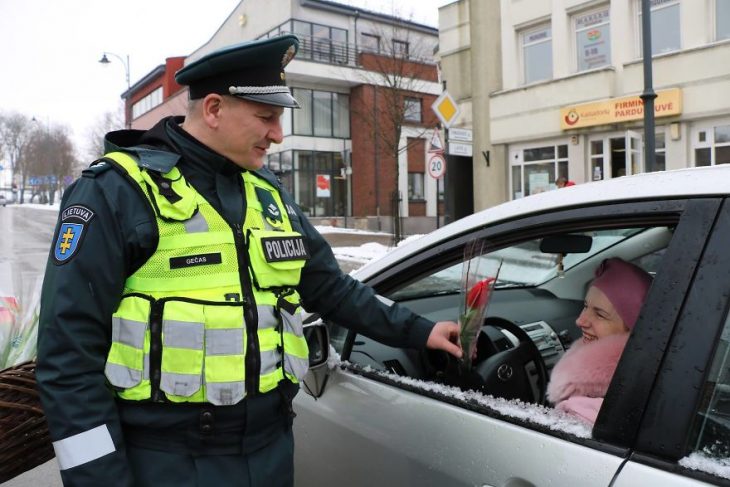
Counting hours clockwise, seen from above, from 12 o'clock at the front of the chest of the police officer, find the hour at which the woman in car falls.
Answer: The woman in car is roughly at 10 o'clock from the police officer.

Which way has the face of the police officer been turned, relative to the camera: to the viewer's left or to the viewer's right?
to the viewer's right

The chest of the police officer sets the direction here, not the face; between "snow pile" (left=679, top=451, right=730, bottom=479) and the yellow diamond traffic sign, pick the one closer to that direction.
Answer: the snow pile

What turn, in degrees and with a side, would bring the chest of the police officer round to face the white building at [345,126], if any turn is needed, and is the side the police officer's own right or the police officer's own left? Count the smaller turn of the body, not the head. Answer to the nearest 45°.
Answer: approximately 135° to the police officer's own left

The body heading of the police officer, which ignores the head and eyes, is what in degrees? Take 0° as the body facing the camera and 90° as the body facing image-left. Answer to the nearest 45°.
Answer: approximately 315°

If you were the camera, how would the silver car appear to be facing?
facing away from the viewer and to the left of the viewer

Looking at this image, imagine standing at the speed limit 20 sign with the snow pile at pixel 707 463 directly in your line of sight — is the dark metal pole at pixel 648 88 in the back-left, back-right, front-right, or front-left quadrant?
front-left

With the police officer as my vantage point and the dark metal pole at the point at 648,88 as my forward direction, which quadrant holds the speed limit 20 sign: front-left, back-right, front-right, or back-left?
front-left

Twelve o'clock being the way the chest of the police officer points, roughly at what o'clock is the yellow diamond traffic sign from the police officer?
The yellow diamond traffic sign is roughly at 8 o'clock from the police officer.

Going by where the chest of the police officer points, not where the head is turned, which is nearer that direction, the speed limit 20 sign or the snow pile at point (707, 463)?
the snow pile

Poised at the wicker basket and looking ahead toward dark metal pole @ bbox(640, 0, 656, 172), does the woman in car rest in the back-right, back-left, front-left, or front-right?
front-right

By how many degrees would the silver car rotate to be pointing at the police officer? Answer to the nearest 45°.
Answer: approximately 45° to its left

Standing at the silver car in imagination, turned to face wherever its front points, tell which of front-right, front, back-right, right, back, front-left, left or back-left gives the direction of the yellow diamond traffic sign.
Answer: front-right
